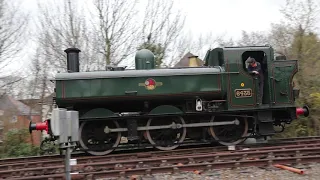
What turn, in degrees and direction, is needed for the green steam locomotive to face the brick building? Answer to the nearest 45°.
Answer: approximately 45° to its right

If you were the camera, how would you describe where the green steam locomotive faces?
facing to the left of the viewer
